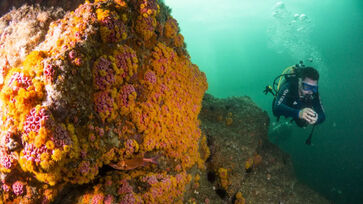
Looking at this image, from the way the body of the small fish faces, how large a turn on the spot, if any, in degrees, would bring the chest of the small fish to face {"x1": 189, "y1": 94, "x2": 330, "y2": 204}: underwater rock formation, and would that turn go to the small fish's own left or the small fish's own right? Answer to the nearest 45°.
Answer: approximately 135° to the small fish's own right

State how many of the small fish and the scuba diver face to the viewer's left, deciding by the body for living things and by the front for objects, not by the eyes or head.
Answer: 1

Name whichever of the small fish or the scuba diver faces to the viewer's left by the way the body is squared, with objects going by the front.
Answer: the small fish

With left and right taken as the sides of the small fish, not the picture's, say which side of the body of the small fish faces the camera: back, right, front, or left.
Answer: left

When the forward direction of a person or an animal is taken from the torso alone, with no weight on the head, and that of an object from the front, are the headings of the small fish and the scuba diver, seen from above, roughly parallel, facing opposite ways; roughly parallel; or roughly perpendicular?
roughly perpendicular

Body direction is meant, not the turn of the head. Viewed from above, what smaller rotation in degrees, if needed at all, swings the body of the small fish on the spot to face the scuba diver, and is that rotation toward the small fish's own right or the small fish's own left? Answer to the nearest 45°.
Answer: approximately 135° to the small fish's own right
